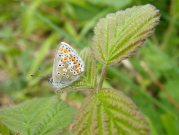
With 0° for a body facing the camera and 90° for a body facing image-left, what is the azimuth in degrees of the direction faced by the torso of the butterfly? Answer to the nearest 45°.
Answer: approximately 90°
